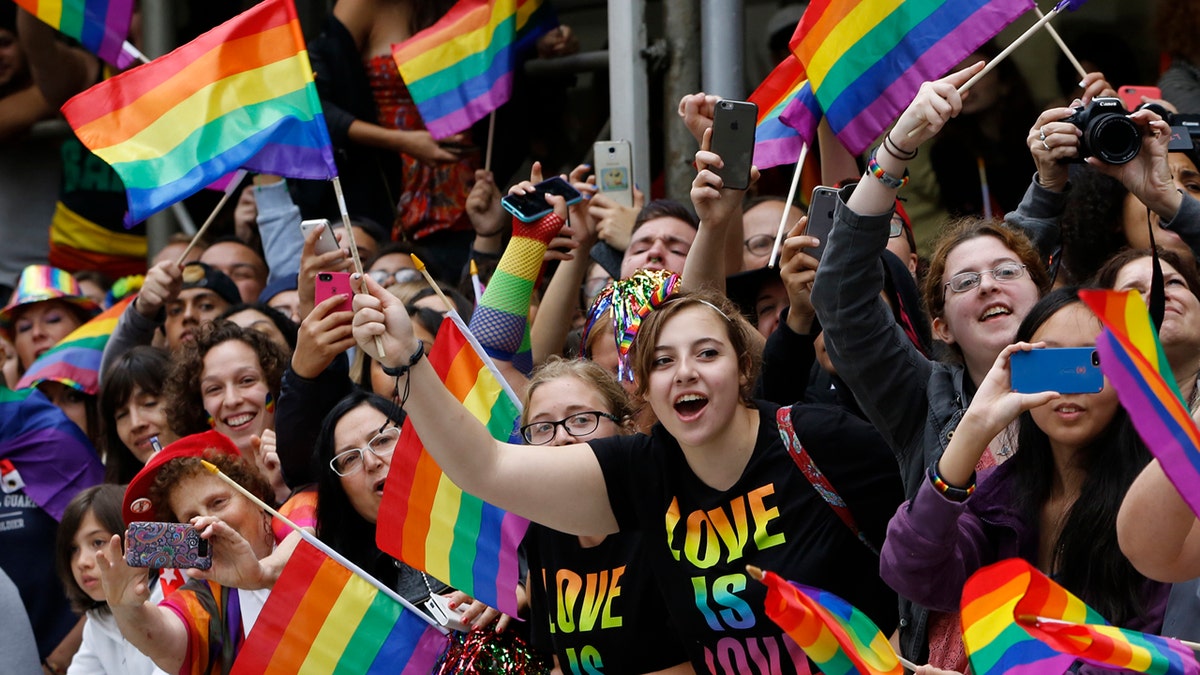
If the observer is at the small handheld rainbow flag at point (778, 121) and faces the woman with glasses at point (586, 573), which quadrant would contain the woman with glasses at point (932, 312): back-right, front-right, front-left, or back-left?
front-left

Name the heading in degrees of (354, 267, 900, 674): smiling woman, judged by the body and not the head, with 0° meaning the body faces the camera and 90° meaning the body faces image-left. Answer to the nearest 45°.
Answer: approximately 45°

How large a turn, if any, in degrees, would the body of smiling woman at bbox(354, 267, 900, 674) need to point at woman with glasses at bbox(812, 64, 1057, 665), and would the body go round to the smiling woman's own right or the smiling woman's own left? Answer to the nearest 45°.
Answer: approximately 135° to the smiling woman's own left

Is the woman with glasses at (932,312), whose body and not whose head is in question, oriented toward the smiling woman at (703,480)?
no

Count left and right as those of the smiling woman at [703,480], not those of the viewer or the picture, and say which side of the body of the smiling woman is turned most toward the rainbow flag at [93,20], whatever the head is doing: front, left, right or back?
right

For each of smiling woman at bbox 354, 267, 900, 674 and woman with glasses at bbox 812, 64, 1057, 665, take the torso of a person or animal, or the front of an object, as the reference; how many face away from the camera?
0

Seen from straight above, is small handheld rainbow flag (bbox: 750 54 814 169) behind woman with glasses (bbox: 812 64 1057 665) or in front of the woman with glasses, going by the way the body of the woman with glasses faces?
behind

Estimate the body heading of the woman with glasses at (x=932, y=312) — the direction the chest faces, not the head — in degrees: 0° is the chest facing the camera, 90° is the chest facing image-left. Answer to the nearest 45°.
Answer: approximately 315°

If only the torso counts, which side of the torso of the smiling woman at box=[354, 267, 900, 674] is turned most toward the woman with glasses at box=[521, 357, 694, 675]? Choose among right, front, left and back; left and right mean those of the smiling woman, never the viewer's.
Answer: right
